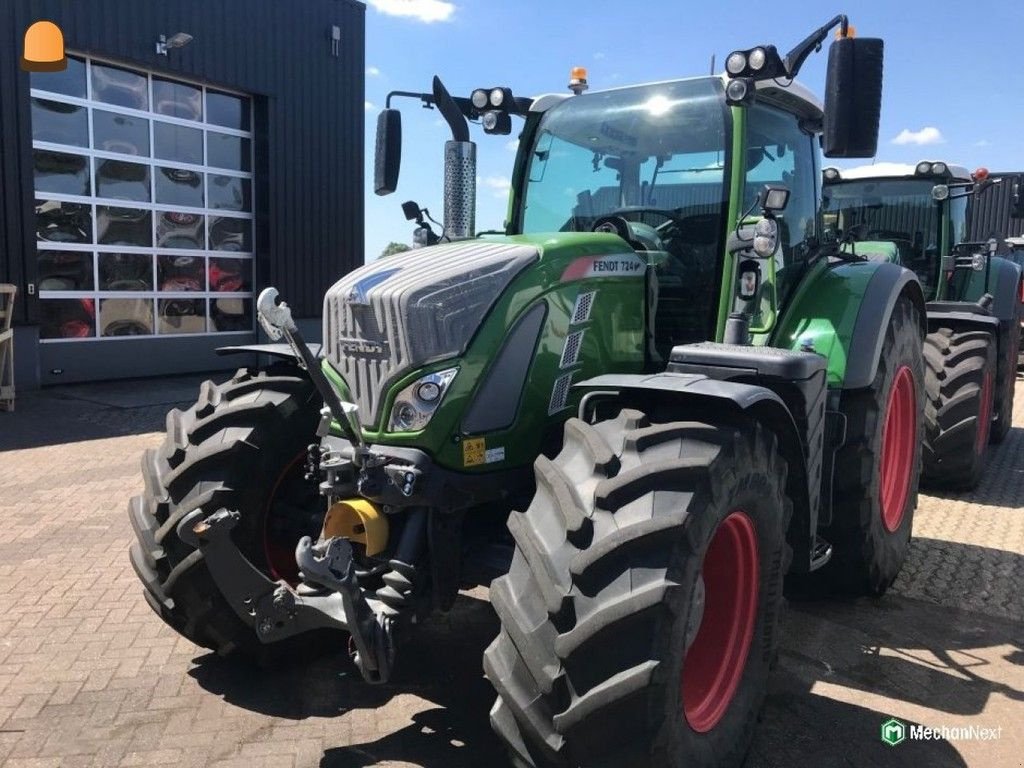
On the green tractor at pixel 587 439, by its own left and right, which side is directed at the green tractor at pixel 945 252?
back

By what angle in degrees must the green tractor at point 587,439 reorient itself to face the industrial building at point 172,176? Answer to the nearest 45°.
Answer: approximately 90° to its right

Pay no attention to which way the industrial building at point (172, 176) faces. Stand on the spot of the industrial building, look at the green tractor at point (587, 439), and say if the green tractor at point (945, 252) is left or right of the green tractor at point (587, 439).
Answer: left

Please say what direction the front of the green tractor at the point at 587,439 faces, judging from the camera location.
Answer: facing the viewer and to the left of the viewer
